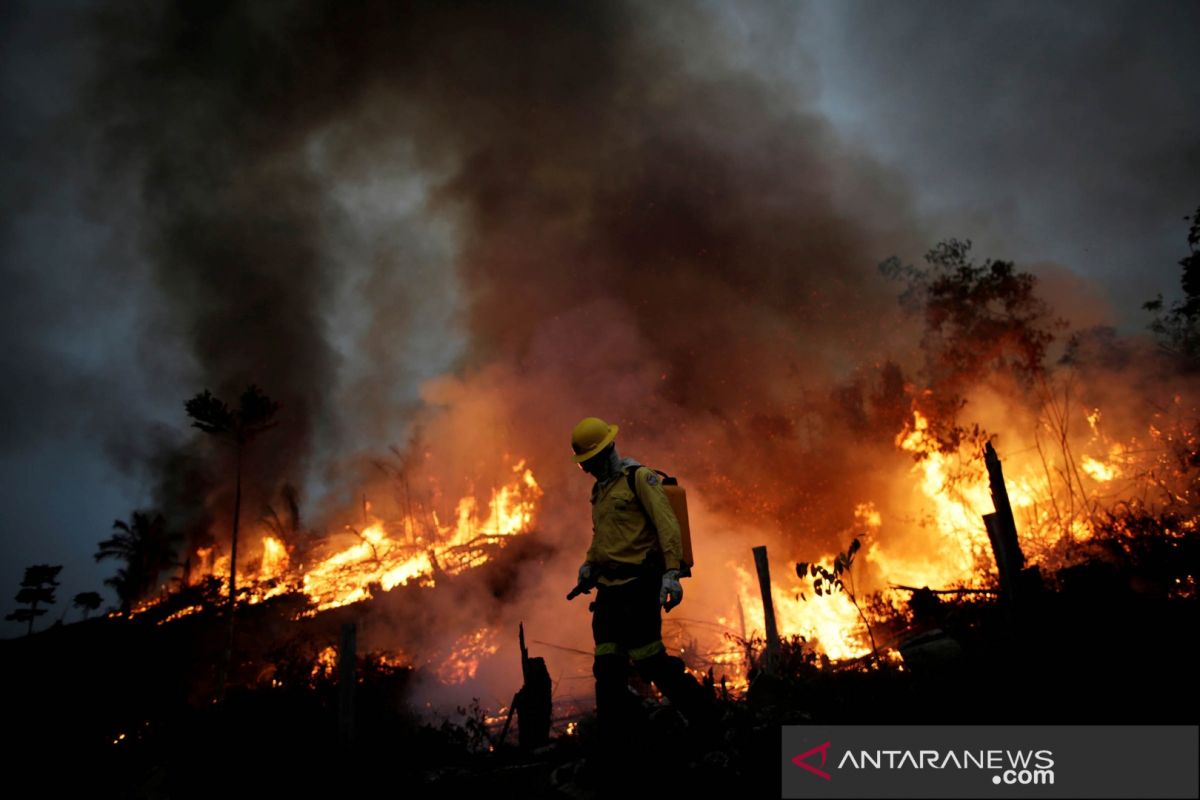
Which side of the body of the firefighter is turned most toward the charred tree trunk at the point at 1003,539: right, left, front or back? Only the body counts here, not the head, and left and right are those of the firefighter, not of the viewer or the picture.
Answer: back

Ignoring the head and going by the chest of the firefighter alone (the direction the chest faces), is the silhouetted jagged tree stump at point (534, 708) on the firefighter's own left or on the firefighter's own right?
on the firefighter's own right

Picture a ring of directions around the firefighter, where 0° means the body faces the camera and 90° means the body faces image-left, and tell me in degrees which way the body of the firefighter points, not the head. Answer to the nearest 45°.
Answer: approximately 45°

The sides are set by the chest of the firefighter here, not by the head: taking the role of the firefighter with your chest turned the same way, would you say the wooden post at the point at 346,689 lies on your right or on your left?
on your right

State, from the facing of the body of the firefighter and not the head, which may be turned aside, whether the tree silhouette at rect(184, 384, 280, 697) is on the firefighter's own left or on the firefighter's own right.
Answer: on the firefighter's own right
